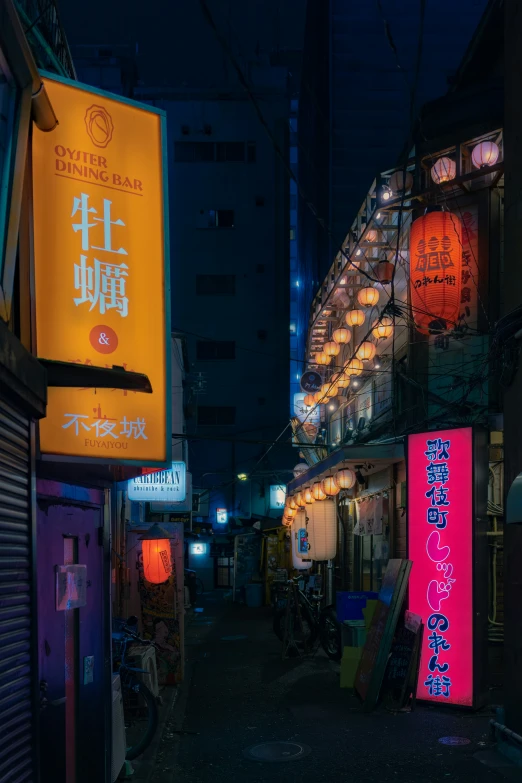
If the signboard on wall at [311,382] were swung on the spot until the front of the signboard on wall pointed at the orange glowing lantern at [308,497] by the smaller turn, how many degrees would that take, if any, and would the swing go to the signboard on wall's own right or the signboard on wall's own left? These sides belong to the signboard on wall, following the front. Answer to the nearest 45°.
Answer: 0° — it already faces it

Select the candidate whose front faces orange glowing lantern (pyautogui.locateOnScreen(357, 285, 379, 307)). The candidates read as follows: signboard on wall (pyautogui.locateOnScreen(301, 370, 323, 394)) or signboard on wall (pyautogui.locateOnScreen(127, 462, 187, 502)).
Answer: signboard on wall (pyautogui.locateOnScreen(301, 370, 323, 394))

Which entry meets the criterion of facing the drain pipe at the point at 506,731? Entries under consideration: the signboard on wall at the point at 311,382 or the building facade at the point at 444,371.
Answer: the signboard on wall

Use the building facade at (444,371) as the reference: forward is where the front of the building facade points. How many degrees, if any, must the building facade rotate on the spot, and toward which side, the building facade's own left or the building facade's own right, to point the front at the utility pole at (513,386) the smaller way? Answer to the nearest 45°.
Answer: approximately 90° to the building facade's own left

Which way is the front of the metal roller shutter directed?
to the viewer's right

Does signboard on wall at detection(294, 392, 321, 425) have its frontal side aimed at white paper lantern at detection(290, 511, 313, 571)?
yes

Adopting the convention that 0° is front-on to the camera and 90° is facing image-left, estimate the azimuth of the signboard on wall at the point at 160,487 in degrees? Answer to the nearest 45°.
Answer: approximately 0°

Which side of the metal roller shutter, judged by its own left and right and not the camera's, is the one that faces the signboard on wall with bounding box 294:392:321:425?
left

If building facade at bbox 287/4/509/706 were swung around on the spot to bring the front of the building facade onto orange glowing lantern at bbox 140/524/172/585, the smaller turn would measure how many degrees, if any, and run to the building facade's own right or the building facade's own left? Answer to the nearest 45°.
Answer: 0° — it already faces it

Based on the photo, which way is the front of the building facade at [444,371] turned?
to the viewer's left
